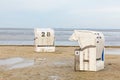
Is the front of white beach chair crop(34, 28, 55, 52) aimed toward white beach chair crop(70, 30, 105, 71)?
no

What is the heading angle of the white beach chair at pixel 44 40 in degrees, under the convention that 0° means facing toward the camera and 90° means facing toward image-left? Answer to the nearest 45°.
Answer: approximately 180°
